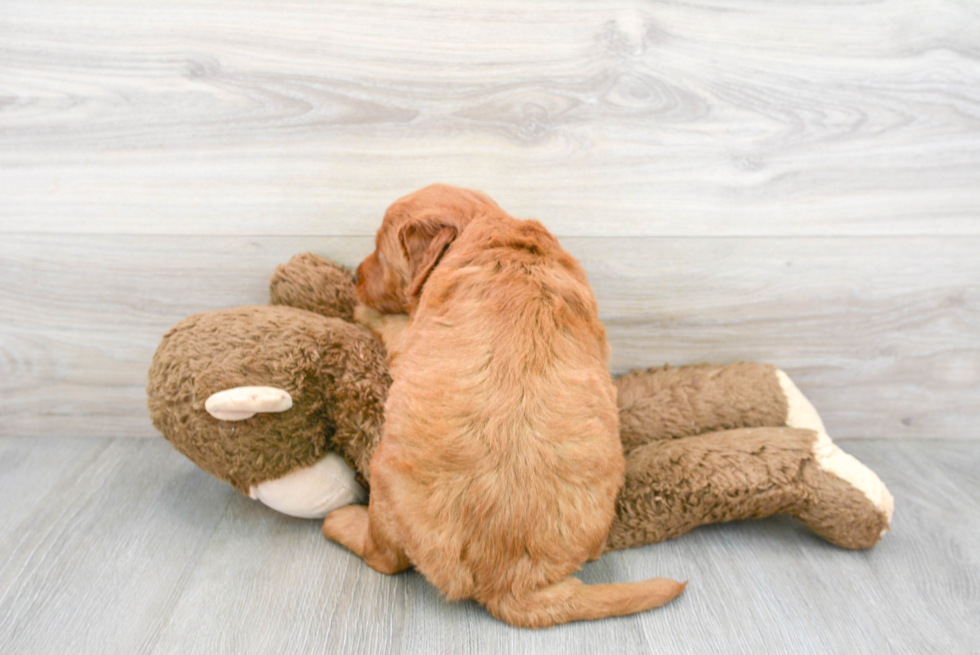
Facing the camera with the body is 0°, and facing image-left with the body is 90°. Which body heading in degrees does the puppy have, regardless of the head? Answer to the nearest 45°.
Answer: approximately 180°
